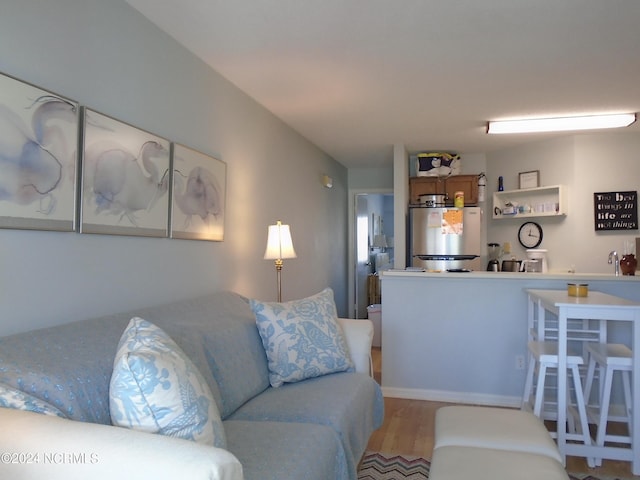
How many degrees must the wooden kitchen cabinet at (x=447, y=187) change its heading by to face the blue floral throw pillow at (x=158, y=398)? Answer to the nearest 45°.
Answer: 0° — it already faces it

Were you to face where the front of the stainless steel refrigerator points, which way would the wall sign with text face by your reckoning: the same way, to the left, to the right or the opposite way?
the same way

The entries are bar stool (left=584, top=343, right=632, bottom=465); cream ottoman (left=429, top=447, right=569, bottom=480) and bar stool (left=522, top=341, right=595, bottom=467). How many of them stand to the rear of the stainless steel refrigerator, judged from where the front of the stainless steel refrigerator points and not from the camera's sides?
0

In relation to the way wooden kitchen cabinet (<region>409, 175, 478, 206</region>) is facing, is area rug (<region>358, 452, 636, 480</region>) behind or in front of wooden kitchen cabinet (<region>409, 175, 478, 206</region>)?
in front

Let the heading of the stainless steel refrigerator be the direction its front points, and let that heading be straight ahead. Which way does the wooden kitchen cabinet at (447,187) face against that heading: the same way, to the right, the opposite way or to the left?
the same way

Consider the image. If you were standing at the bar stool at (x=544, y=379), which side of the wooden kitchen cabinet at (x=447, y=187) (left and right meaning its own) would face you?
front

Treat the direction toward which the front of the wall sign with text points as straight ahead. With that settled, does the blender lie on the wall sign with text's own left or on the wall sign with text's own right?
on the wall sign with text's own right

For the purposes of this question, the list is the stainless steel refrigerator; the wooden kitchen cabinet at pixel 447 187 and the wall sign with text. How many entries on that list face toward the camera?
3

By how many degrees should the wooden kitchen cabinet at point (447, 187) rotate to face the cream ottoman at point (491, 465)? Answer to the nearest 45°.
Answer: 0° — it already faces it

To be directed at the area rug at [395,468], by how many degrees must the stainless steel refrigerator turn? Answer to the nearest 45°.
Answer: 0° — it already faces it

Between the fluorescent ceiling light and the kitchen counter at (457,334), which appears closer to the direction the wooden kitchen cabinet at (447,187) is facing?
the kitchen counter

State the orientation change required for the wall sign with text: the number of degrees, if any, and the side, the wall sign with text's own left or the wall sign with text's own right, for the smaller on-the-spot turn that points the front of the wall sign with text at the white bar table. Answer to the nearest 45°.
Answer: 0° — it already faces it

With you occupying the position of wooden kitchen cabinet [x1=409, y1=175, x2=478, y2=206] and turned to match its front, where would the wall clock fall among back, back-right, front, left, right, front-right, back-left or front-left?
left

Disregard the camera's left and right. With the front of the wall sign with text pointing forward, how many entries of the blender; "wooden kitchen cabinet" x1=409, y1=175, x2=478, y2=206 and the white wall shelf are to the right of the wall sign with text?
3

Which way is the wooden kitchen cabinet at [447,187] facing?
toward the camera

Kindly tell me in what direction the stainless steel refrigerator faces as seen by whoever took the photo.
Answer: facing the viewer

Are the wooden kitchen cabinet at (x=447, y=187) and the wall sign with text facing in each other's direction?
no
